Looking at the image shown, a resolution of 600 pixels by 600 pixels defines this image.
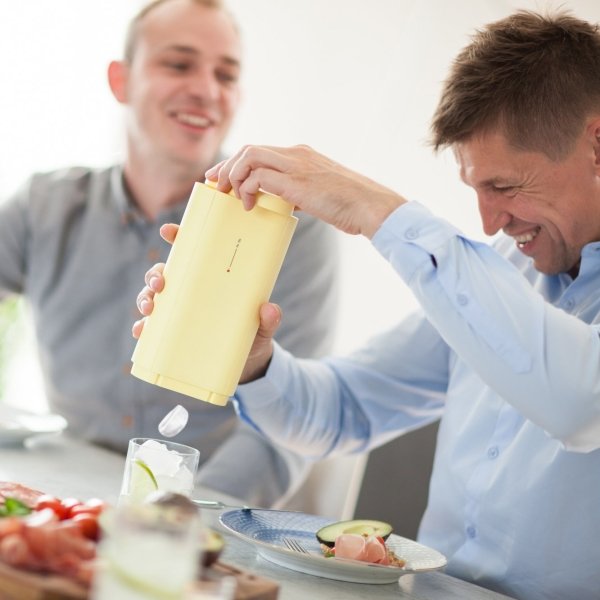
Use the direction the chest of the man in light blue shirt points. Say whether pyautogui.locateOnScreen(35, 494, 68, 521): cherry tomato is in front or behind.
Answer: in front

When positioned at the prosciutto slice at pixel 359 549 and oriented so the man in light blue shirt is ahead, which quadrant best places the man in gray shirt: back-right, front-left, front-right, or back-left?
front-left

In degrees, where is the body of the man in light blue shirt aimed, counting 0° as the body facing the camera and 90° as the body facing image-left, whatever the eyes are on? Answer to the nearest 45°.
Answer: approximately 45°

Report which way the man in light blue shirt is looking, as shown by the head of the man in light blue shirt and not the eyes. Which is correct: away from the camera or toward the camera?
toward the camera

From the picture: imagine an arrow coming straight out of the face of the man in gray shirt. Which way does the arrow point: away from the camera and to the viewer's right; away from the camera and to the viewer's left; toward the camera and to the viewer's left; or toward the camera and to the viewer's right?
toward the camera and to the viewer's right

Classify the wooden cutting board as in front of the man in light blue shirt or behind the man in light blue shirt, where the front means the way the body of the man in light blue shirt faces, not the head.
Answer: in front

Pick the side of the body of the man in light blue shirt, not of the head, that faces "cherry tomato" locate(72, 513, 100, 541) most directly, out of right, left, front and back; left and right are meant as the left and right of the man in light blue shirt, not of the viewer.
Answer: front

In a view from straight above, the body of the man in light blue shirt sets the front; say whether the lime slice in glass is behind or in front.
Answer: in front
